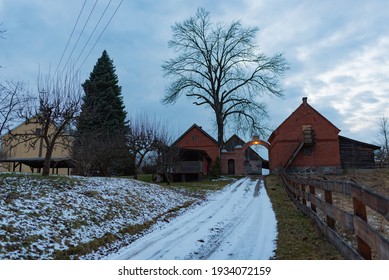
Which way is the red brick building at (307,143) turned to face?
toward the camera

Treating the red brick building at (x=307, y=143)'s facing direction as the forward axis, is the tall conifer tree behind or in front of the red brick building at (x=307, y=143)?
in front

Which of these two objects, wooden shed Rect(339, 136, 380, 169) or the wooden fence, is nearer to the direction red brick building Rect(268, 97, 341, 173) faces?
the wooden fence

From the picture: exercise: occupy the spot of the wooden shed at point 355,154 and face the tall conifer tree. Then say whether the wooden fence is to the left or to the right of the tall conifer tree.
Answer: left

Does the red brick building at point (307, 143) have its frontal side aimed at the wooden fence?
yes

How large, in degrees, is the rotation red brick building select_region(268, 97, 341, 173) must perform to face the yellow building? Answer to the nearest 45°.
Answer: approximately 45° to its right

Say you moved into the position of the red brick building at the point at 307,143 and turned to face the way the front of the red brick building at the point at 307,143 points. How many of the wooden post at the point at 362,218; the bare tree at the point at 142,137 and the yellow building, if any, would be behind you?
0

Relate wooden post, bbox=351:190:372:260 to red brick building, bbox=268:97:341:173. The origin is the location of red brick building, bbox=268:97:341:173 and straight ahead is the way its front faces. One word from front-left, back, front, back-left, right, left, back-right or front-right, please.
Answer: front

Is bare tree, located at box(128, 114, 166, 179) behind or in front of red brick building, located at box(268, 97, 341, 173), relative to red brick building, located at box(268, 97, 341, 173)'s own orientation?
in front

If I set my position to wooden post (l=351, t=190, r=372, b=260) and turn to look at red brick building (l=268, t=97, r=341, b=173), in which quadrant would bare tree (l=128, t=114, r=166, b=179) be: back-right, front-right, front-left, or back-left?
front-left

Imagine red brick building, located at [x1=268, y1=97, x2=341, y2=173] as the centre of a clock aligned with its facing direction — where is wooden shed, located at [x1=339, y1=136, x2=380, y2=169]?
The wooden shed is roughly at 8 o'clock from the red brick building.
